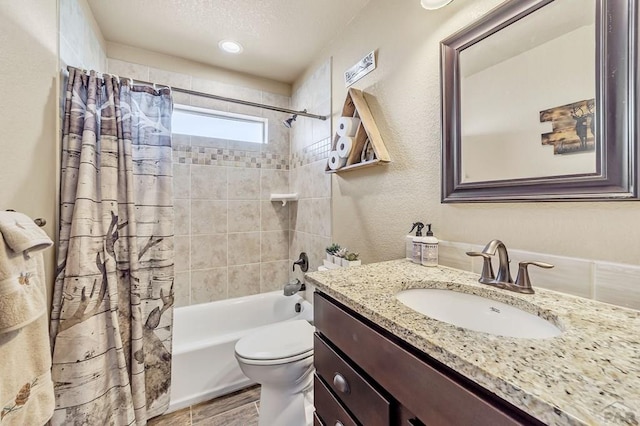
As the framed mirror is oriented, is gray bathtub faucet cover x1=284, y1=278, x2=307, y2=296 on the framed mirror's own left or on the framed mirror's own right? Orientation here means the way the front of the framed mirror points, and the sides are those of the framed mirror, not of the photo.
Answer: on the framed mirror's own right

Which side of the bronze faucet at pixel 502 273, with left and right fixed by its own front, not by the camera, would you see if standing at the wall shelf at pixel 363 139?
right

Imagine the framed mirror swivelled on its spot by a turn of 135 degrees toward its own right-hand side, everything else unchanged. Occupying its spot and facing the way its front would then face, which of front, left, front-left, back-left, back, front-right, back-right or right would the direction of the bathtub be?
left

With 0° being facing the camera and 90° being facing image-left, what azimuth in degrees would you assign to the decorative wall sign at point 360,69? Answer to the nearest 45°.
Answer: approximately 45°

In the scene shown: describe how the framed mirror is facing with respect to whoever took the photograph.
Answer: facing the viewer and to the left of the viewer

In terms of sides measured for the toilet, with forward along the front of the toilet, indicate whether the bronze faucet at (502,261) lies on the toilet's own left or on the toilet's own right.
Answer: on the toilet's own left

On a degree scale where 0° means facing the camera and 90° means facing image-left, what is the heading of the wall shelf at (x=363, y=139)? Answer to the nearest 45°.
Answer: approximately 45°
